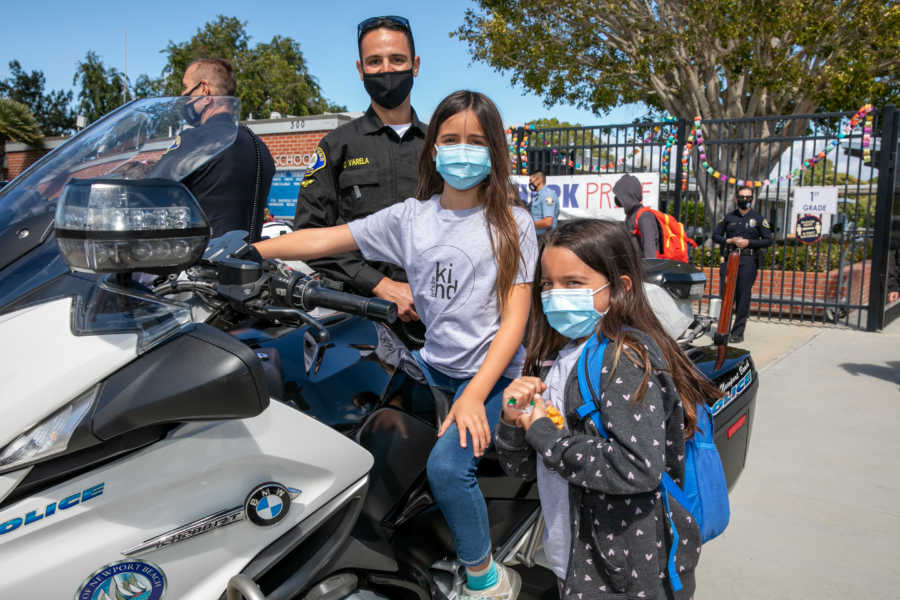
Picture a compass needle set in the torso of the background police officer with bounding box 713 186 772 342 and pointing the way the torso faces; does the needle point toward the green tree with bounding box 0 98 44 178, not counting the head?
no

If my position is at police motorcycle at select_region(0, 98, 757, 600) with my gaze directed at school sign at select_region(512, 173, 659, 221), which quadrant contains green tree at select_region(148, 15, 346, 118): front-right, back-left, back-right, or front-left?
front-left

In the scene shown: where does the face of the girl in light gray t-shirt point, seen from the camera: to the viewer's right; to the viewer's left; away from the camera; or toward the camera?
toward the camera

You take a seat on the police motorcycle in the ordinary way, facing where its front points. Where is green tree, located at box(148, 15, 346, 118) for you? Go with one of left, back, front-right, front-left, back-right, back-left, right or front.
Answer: back-right

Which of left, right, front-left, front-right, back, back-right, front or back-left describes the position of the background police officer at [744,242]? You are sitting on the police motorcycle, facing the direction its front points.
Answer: back

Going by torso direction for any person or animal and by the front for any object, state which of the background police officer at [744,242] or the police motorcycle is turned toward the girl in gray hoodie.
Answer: the background police officer

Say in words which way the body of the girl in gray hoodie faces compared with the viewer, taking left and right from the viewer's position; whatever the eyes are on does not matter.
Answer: facing the viewer and to the left of the viewer

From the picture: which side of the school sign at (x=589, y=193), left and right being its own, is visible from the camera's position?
front

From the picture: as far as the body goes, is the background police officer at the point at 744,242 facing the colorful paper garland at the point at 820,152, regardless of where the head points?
no

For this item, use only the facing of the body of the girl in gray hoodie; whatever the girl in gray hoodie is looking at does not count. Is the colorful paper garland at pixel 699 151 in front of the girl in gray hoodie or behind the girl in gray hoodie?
behind

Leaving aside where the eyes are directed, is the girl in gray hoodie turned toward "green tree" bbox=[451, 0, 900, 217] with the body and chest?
no

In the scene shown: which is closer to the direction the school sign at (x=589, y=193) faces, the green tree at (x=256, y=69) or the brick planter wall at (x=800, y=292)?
the brick planter wall

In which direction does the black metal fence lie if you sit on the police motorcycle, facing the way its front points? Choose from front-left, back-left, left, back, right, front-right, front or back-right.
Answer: back

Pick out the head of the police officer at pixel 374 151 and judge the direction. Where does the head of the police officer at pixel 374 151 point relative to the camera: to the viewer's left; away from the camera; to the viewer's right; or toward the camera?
toward the camera

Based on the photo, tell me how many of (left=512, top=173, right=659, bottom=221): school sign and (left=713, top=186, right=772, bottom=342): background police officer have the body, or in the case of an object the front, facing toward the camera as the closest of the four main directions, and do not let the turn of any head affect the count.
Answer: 2

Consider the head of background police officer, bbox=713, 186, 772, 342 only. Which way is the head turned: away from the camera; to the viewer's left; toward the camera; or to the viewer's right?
toward the camera
